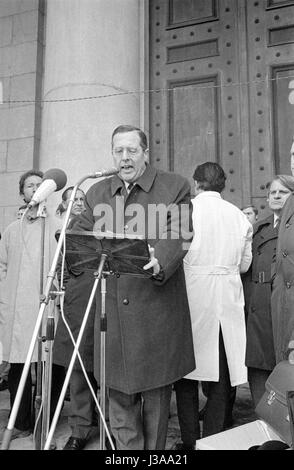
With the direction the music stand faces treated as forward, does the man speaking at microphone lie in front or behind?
in front

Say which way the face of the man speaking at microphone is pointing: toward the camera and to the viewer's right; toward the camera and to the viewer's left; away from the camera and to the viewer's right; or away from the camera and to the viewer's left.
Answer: toward the camera and to the viewer's left

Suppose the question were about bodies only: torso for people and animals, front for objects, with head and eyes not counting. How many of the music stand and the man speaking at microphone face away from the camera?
1

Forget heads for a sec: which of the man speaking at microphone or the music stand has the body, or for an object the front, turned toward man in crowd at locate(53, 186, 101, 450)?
the music stand

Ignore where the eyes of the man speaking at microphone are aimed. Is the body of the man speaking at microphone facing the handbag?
no

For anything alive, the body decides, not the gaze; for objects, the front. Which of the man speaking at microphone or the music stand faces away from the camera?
the music stand

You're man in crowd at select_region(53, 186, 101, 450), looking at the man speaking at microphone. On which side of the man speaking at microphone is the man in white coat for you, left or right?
left

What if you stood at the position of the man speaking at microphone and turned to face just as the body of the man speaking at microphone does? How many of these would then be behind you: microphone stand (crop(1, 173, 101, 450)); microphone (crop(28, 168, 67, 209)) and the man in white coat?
1

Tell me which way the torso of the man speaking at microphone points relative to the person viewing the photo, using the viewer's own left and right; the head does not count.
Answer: facing the viewer and to the left of the viewer

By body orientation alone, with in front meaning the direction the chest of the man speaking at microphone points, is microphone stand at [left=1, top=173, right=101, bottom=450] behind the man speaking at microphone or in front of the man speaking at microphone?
in front

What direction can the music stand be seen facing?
away from the camera
